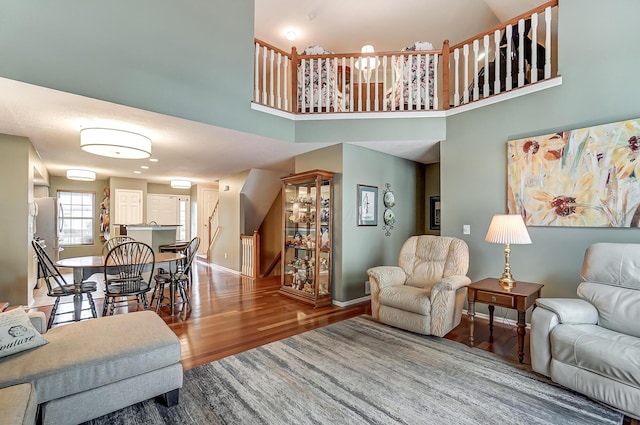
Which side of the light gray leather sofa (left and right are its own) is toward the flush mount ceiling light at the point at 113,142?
front

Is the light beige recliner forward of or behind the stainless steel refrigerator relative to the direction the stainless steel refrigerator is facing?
forward

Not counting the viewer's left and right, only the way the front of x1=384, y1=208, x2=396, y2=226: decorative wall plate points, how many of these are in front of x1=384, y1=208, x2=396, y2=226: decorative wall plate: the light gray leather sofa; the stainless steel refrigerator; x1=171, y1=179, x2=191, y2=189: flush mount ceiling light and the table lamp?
2

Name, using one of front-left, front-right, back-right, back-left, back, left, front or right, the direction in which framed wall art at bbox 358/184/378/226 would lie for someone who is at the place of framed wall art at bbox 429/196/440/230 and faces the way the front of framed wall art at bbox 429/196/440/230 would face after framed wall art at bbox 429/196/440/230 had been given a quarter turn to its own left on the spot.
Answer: back-right

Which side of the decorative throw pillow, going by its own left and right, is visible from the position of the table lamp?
front

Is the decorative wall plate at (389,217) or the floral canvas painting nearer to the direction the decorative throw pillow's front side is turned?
the floral canvas painting

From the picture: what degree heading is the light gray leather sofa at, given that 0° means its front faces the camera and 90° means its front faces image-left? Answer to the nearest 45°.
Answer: approximately 45°
